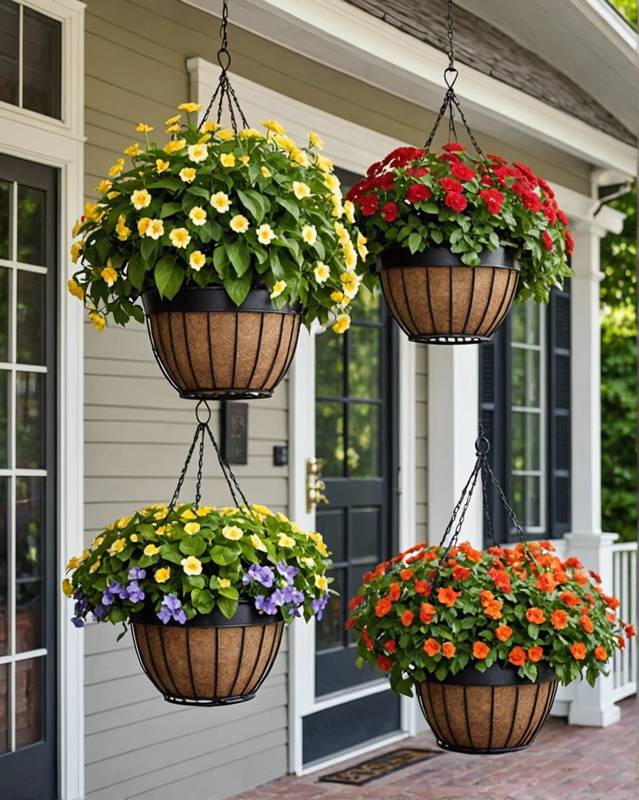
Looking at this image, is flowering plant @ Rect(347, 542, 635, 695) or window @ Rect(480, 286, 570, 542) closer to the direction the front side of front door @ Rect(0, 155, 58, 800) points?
the flowering plant

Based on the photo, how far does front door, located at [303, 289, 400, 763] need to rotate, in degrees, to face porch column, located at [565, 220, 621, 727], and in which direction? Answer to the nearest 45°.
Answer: approximately 90° to its left

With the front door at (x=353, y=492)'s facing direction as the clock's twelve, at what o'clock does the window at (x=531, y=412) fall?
The window is roughly at 9 o'clock from the front door.

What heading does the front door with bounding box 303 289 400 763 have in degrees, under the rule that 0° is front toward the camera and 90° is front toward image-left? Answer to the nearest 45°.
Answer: approximately 315°

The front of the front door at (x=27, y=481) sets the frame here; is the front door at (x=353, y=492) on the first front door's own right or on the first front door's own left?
on the first front door's own left

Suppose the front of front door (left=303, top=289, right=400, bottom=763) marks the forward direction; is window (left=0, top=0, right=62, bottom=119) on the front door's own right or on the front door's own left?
on the front door's own right

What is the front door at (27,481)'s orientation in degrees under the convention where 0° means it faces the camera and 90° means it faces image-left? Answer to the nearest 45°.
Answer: approximately 315°

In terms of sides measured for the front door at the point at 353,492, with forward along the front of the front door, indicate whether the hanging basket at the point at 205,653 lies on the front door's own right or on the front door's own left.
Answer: on the front door's own right
